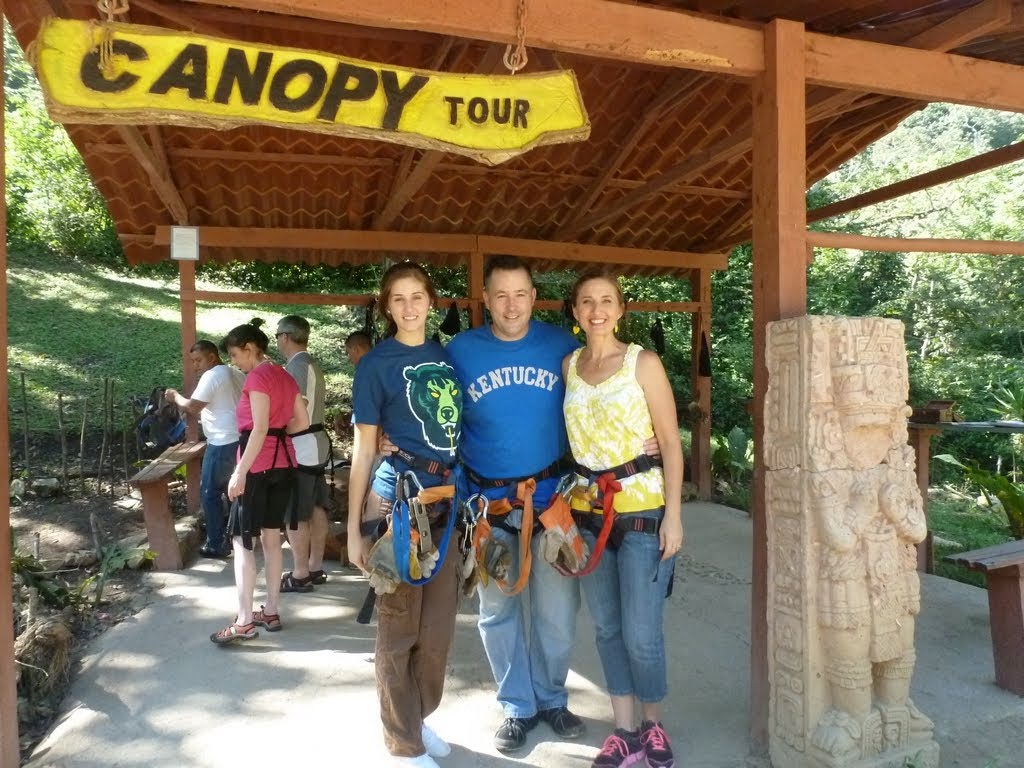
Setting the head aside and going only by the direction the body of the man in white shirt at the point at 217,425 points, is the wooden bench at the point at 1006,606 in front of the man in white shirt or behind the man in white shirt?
behind

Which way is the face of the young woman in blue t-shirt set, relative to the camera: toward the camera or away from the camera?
toward the camera

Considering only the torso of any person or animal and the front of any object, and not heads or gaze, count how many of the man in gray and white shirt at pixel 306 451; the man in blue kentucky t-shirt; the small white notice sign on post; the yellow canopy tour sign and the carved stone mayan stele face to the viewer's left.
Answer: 1

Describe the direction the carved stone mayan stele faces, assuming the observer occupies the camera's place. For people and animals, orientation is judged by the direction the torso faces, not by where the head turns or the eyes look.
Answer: facing the viewer and to the right of the viewer

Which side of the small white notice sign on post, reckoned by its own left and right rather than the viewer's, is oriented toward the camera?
front

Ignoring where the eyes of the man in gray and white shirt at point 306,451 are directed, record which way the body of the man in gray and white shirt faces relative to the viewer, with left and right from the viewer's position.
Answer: facing to the left of the viewer

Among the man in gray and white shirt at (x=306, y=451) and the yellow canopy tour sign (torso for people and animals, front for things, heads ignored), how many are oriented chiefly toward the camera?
1

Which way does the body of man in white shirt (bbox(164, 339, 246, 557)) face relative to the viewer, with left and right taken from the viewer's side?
facing to the left of the viewer

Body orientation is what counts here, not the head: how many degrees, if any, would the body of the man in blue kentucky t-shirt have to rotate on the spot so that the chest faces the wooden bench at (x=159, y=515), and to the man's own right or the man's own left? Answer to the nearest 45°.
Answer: approximately 135° to the man's own right

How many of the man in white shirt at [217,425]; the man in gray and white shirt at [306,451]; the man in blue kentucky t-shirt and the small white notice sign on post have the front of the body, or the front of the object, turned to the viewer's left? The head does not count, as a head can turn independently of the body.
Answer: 2

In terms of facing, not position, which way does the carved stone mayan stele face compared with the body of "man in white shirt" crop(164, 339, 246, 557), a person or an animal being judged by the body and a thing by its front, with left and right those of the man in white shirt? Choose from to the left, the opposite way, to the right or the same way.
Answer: to the left

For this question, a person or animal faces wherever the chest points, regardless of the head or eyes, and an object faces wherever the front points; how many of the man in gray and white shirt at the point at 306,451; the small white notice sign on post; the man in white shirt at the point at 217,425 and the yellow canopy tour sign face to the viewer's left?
2

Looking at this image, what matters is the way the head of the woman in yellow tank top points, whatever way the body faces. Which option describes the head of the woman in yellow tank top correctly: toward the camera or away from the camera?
toward the camera

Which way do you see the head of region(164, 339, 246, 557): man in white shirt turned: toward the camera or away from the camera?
toward the camera

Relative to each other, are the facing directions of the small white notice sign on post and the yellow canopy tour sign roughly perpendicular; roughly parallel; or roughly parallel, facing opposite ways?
roughly parallel

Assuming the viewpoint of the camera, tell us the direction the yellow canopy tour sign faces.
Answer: facing the viewer

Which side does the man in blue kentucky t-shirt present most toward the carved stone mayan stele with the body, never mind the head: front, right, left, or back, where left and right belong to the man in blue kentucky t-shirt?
left
